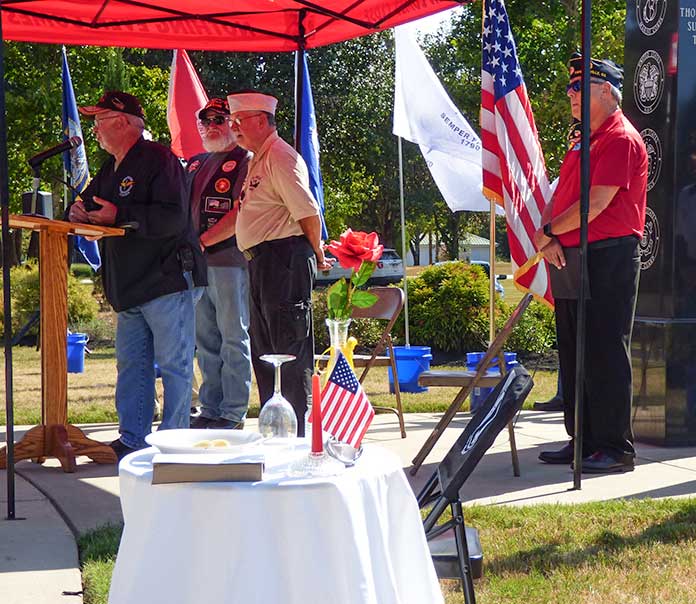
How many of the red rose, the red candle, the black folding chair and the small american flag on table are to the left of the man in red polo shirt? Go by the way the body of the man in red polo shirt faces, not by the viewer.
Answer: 4

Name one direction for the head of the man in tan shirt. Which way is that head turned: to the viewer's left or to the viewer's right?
to the viewer's left

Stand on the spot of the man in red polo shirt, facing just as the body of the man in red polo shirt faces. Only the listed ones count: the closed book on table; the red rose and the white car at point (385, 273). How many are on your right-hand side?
1

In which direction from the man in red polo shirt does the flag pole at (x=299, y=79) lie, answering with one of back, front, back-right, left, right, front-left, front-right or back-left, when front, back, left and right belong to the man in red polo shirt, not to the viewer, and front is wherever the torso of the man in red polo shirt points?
front-right

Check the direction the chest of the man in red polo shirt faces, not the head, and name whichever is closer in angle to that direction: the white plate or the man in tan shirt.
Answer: the man in tan shirt

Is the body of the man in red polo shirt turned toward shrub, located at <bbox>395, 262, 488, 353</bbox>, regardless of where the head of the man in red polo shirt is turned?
no

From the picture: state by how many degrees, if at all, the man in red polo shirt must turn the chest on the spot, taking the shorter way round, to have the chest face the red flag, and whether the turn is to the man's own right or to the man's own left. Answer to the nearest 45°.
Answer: approximately 45° to the man's own right

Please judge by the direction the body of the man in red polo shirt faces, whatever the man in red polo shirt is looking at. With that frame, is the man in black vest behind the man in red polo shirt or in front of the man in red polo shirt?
in front

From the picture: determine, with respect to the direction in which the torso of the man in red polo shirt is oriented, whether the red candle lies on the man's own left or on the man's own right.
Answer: on the man's own left

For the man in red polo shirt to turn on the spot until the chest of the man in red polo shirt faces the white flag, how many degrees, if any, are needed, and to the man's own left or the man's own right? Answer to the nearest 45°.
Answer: approximately 90° to the man's own right

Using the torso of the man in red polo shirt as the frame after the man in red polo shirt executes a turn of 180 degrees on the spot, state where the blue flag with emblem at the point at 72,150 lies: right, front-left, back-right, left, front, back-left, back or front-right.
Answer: back-left

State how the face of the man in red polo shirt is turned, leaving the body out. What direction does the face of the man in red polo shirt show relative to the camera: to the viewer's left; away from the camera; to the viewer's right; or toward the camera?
to the viewer's left

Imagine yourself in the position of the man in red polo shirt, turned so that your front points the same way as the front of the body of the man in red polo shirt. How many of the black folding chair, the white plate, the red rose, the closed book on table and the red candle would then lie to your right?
0

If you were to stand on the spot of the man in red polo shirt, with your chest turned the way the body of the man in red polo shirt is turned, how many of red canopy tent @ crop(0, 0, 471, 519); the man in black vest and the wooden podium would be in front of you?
3

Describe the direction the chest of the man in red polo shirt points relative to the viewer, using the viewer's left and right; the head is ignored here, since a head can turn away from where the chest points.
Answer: facing to the left of the viewer

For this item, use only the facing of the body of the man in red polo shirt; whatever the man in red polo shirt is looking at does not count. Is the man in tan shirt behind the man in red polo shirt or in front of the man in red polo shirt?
in front
